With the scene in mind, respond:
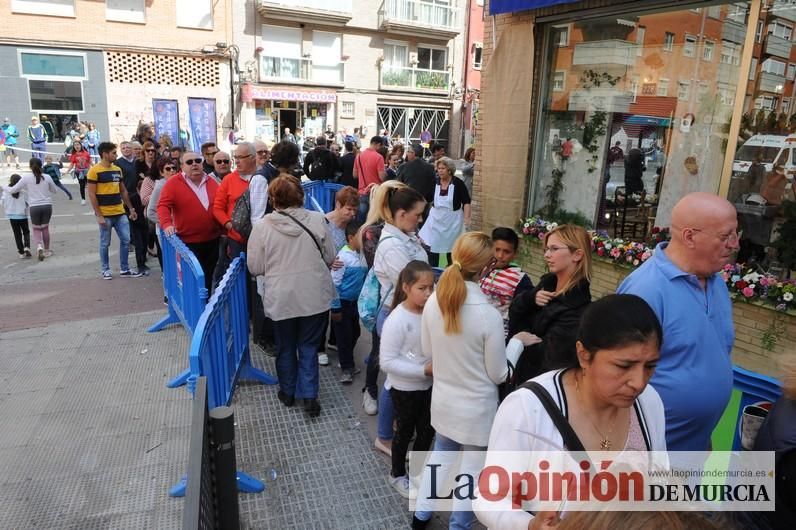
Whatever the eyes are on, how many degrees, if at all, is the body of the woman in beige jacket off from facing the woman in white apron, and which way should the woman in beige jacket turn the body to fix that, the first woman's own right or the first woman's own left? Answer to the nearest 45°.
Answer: approximately 45° to the first woman's own right

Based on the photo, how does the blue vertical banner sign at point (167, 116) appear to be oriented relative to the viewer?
toward the camera

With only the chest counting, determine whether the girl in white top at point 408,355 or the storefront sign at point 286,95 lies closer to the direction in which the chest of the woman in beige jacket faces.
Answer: the storefront sign

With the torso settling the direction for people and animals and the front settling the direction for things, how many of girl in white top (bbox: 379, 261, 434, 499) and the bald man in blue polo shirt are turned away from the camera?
0

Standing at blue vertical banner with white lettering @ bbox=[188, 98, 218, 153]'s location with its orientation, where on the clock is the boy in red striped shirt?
The boy in red striped shirt is roughly at 12 o'clock from the blue vertical banner with white lettering.

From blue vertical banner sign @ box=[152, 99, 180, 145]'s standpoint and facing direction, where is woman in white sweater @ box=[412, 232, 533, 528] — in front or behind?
in front

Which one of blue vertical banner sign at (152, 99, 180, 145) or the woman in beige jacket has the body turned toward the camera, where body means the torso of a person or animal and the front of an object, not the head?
the blue vertical banner sign

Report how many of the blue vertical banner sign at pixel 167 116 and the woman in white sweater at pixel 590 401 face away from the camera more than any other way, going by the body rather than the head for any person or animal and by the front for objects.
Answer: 0

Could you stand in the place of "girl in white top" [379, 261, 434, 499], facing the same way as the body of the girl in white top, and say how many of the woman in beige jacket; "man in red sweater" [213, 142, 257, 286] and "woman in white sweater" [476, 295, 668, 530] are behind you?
2

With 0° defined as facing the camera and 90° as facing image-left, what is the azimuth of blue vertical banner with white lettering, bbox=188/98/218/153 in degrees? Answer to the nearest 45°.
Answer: approximately 0°

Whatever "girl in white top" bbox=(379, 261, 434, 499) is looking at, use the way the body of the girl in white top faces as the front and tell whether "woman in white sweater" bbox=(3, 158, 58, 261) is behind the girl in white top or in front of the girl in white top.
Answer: behind

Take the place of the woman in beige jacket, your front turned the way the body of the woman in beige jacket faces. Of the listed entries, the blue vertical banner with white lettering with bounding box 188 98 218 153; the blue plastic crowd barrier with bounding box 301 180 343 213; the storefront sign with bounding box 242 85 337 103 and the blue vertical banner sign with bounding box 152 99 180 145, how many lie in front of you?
4

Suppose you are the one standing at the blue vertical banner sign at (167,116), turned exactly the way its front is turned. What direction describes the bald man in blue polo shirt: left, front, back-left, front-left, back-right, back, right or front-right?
front

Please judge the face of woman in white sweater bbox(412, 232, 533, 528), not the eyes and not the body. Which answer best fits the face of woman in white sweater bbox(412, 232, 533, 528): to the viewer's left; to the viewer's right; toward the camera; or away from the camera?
away from the camera
